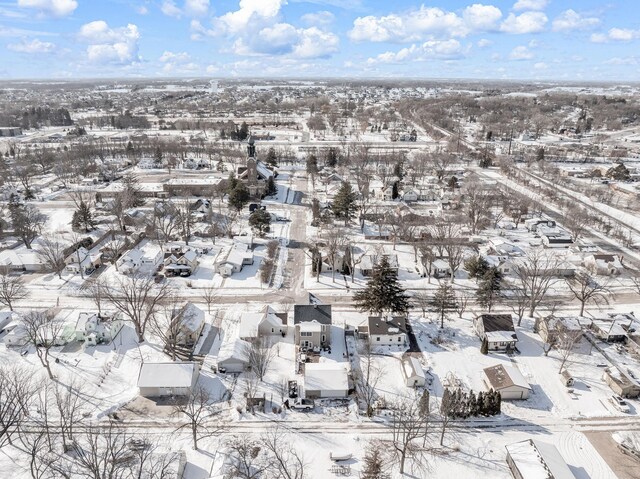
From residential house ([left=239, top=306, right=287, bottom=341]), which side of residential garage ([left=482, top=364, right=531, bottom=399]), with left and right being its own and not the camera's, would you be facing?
right

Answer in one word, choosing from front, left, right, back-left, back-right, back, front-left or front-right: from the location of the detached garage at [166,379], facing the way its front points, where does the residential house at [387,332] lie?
left

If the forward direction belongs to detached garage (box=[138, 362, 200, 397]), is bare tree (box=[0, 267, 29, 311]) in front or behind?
behind

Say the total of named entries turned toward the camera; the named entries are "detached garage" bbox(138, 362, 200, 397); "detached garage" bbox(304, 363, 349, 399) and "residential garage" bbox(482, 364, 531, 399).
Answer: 3

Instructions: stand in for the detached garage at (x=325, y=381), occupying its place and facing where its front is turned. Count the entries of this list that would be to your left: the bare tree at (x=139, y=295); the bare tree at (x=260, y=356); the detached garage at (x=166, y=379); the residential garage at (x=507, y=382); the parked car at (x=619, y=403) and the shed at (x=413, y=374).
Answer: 3

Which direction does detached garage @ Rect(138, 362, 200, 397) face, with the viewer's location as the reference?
facing the viewer

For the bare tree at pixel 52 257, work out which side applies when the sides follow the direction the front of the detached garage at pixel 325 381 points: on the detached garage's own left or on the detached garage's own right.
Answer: on the detached garage's own right

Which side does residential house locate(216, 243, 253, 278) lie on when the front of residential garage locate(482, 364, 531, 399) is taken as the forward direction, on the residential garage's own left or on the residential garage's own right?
on the residential garage's own right

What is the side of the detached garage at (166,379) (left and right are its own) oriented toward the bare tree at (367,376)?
left

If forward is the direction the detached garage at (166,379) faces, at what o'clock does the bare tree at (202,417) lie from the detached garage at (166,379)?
The bare tree is roughly at 11 o'clock from the detached garage.

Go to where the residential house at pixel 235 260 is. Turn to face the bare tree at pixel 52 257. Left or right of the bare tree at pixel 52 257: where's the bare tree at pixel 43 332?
left

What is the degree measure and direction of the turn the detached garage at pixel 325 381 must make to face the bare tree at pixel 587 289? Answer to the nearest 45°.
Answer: approximately 135° to its left

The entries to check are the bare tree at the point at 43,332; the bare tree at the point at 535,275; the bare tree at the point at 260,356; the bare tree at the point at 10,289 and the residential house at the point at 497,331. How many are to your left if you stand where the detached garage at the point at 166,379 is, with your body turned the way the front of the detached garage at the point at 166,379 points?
3

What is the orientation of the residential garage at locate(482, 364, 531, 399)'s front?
toward the camera

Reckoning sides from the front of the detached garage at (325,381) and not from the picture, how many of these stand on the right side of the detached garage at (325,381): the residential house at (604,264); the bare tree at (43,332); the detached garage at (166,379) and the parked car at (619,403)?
2

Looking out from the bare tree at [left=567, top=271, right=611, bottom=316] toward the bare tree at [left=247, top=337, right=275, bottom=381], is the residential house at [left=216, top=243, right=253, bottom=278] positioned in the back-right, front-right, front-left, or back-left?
front-right

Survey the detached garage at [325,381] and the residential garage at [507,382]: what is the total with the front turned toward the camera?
2
